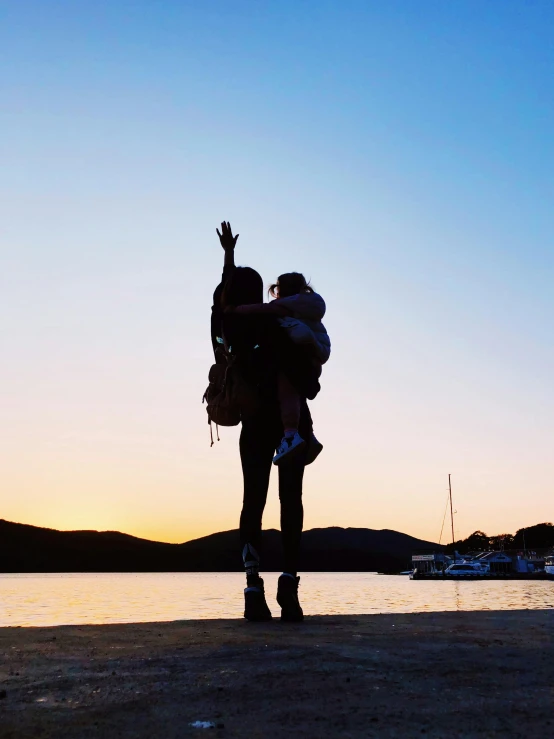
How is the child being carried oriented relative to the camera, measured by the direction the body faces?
to the viewer's left

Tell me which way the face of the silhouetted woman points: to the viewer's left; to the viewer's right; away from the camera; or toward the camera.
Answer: away from the camera
